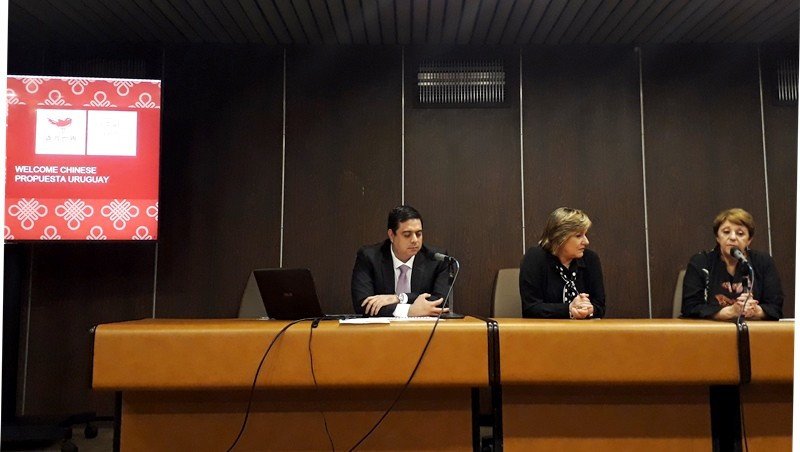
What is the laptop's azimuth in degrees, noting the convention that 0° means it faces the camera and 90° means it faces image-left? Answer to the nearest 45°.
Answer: approximately 225°

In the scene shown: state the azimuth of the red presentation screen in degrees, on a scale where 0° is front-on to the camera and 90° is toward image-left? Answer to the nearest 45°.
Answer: approximately 0°

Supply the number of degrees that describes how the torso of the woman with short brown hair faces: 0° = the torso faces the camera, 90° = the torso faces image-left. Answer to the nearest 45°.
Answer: approximately 0°

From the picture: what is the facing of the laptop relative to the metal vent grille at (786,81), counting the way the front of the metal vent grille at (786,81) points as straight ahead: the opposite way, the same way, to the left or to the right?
the opposite way

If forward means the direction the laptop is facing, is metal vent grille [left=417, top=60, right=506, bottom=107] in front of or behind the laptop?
in front

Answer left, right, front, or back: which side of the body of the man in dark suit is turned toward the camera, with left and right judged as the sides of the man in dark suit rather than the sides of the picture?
front

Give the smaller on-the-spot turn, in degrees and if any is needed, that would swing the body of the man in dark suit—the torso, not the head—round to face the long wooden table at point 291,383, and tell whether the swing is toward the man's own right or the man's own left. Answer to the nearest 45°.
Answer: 0° — they already face it

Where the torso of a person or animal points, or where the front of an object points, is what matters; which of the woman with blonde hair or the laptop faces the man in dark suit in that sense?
the laptop

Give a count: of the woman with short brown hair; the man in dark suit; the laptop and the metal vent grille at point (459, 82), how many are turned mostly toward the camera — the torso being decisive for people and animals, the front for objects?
3

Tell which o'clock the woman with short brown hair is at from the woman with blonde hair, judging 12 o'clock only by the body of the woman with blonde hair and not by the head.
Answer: The woman with short brown hair is roughly at 10 o'clock from the woman with blonde hair.

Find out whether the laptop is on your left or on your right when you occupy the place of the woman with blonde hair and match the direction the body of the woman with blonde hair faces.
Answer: on your right

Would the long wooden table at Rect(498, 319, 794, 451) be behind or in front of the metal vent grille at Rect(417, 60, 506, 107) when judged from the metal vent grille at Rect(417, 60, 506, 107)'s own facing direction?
in front

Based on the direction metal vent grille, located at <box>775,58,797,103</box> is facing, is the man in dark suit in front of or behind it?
in front

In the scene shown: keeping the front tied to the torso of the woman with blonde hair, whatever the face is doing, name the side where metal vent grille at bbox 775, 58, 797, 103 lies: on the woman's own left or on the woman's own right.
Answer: on the woman's own left

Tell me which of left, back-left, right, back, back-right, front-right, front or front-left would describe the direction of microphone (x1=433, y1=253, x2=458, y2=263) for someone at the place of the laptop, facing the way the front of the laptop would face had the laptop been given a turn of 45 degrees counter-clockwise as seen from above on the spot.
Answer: right

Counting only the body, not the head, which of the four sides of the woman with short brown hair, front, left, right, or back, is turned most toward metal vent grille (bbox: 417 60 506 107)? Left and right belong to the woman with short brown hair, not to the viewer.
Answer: right
